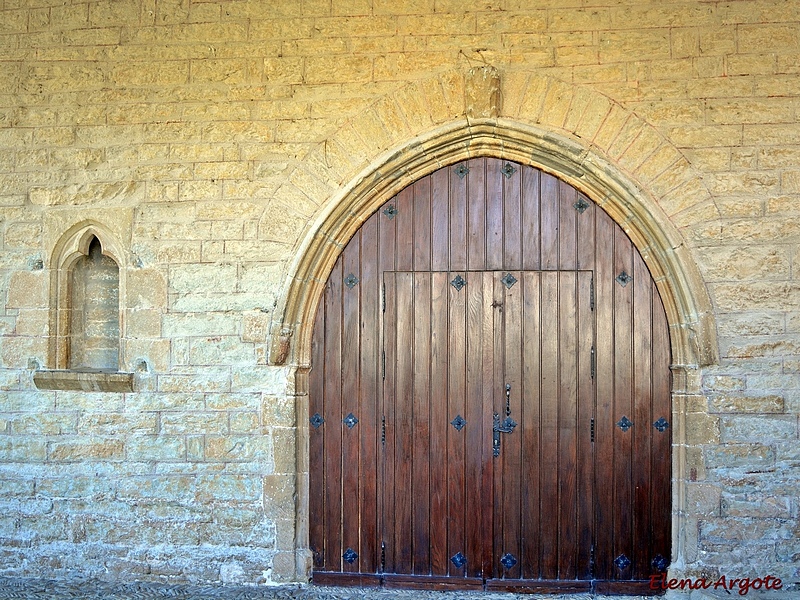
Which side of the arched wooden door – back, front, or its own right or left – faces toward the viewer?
front
